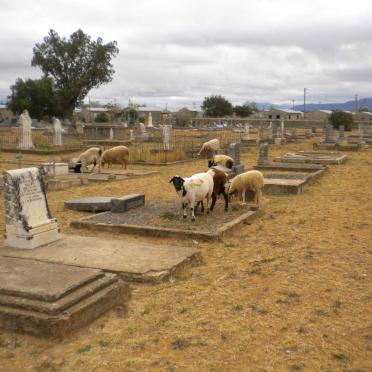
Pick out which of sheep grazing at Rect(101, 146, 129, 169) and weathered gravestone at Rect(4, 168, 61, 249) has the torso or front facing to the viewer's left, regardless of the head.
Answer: the sheep grazing

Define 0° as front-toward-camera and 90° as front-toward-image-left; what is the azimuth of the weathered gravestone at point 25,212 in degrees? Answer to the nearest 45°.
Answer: approximately 315°

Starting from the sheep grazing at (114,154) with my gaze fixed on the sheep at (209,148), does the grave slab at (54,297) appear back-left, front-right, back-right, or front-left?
back-right

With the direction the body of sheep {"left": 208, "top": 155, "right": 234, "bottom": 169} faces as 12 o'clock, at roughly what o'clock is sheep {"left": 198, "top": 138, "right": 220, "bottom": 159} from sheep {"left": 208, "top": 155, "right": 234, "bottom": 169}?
sheep {"left": 198, "top": 138, "right": 220, "bottom": 159} is roughly at 3 o'clock from sheep {"left": 208, "top": 155, "right": 234, "bottom": 169}.

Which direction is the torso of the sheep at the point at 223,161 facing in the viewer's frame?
to the viewer's left

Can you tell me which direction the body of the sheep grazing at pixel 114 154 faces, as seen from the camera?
to the viewer's left

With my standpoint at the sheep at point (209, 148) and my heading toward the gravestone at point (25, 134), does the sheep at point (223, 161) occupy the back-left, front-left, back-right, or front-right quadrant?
back-left

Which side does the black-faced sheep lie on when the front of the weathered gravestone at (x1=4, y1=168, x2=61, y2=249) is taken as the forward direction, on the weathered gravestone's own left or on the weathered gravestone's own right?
on the weathered gravestone's own left

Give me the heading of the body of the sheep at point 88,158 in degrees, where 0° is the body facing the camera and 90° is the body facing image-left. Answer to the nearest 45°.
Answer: approximately 45°

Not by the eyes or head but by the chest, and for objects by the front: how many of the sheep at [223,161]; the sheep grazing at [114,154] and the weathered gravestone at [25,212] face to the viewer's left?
2

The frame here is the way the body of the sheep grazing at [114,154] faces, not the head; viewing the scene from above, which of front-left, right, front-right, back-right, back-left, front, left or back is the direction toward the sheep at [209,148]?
back-right

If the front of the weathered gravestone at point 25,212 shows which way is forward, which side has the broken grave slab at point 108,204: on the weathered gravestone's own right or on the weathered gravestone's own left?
on the weathered gravestone's own left

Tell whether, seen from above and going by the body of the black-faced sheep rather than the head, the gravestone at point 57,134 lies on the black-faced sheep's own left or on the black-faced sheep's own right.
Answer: on the black-faced sheep's own right

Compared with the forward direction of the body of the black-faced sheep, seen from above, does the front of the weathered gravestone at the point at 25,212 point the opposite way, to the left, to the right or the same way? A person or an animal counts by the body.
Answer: to the left
